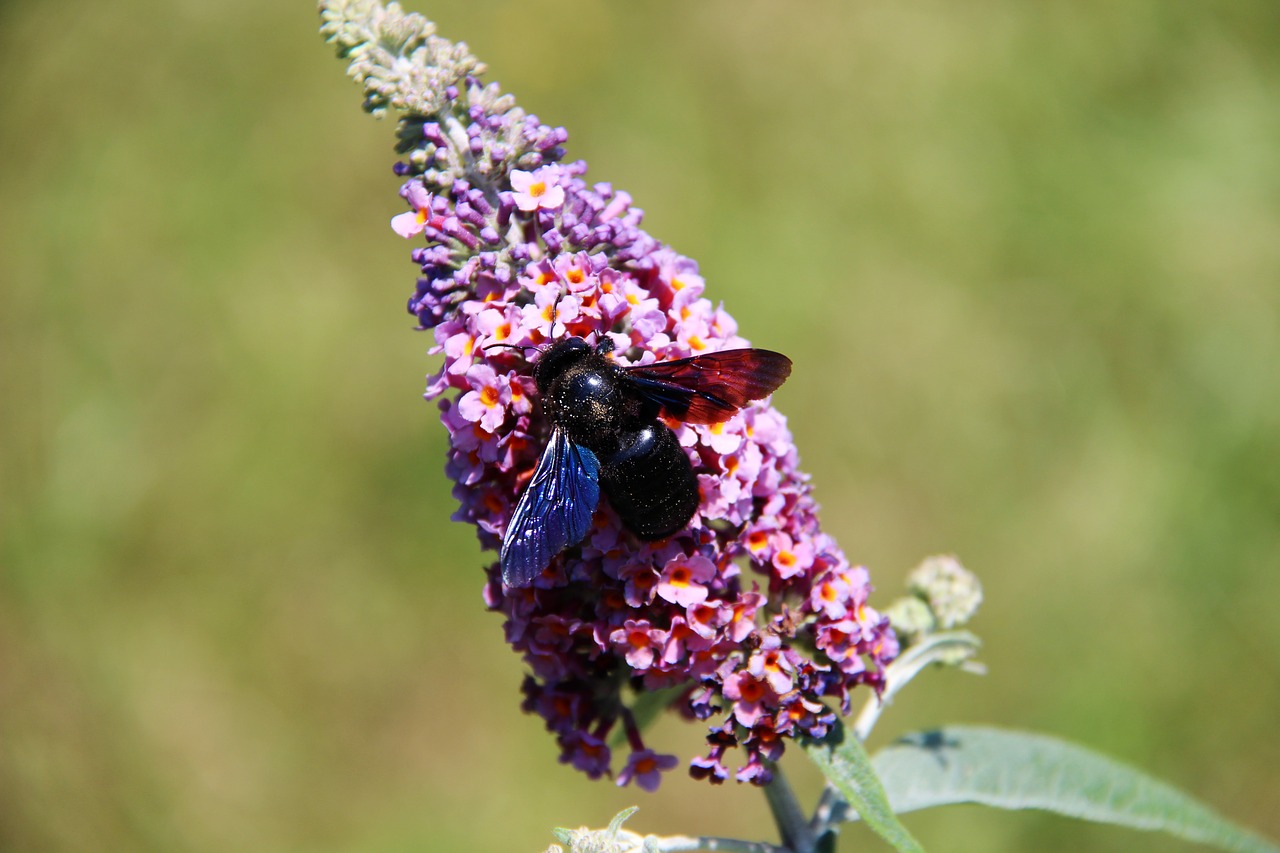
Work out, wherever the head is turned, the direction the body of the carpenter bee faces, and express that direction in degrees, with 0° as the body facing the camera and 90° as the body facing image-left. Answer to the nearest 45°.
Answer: approximately 135°
